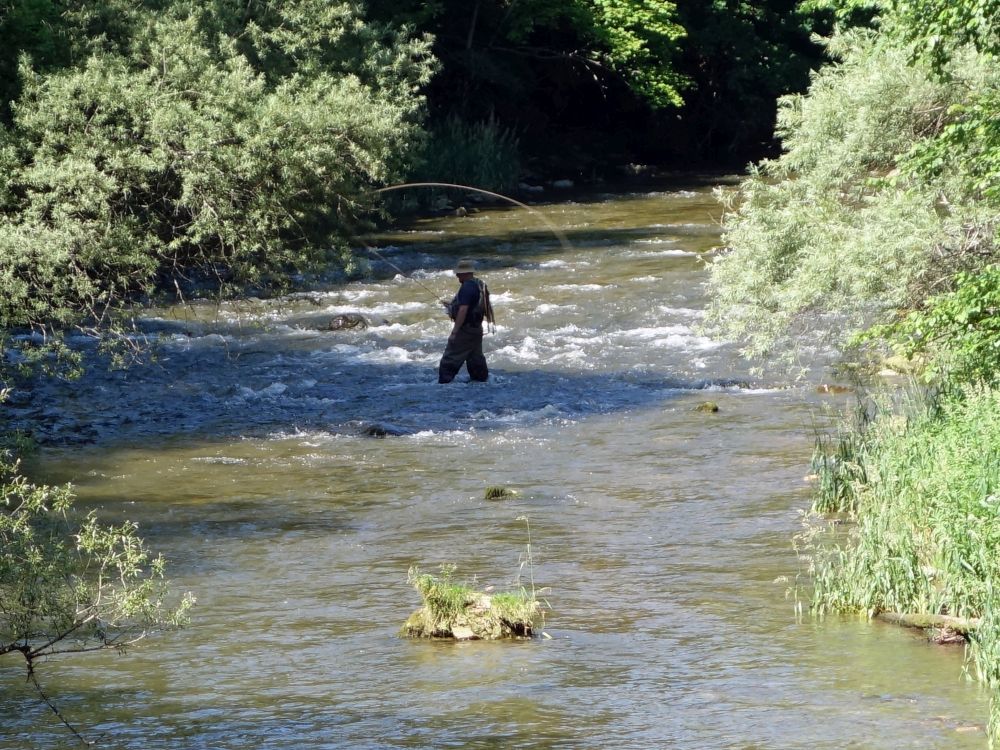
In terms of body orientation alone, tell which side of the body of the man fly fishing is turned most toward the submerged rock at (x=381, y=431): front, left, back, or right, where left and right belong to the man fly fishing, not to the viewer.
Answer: left

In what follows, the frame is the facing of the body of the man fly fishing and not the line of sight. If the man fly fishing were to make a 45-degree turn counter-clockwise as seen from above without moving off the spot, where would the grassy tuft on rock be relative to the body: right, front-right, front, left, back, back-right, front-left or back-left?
front-left

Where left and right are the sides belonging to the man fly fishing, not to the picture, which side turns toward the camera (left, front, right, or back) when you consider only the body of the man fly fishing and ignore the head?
left

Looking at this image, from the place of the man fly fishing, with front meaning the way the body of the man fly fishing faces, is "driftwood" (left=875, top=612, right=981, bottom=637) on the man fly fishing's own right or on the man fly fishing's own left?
on the man fly fishing's own left
